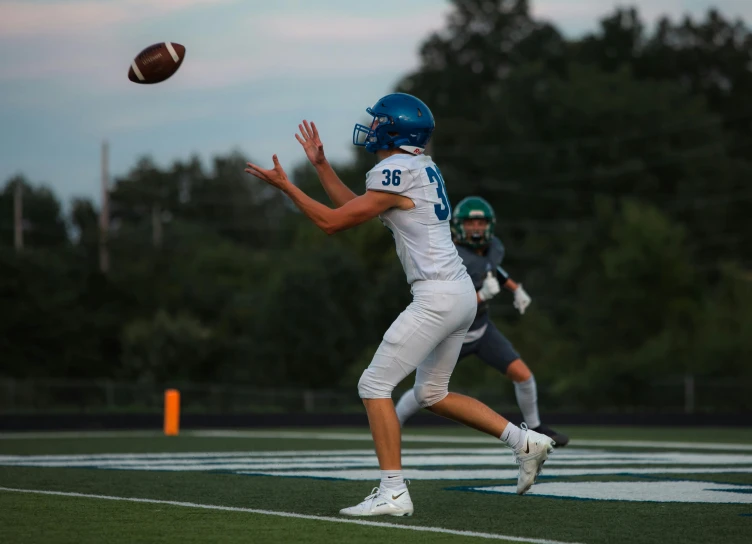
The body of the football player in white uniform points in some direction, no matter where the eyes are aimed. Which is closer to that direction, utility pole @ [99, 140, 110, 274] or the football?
the football

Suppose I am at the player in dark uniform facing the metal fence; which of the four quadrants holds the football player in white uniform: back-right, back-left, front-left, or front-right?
back-left

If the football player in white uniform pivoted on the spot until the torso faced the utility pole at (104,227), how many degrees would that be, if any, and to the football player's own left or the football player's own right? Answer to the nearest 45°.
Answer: approximately 90° to the football player's own right

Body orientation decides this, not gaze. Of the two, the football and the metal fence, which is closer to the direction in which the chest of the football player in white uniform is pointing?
the football

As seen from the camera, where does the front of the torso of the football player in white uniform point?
to the viewer's left

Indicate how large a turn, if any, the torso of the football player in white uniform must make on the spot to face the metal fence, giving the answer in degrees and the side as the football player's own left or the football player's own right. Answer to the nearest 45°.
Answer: approximately 90° to the football player's own right

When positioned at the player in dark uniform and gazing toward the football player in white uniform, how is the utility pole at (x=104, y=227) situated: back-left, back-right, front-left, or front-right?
back-right
